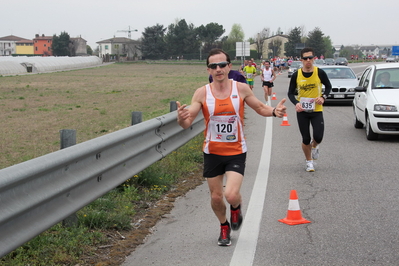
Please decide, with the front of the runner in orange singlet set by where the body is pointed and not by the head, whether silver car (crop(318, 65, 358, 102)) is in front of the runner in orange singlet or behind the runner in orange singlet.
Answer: behind

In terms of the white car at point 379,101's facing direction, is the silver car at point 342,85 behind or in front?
behind

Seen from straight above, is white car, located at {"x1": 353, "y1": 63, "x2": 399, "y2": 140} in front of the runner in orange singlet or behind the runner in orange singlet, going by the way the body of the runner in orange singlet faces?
behind

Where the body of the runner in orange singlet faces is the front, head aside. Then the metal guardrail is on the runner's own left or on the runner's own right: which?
on the runner's own right

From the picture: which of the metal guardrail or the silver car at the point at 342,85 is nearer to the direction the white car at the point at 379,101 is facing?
the metal guardrail

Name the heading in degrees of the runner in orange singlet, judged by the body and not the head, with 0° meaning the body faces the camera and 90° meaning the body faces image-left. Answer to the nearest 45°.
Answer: approximately 0°

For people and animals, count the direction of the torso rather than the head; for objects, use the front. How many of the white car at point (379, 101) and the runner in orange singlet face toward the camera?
2

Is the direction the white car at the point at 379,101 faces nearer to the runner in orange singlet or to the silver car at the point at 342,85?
the runner in orange singlet
